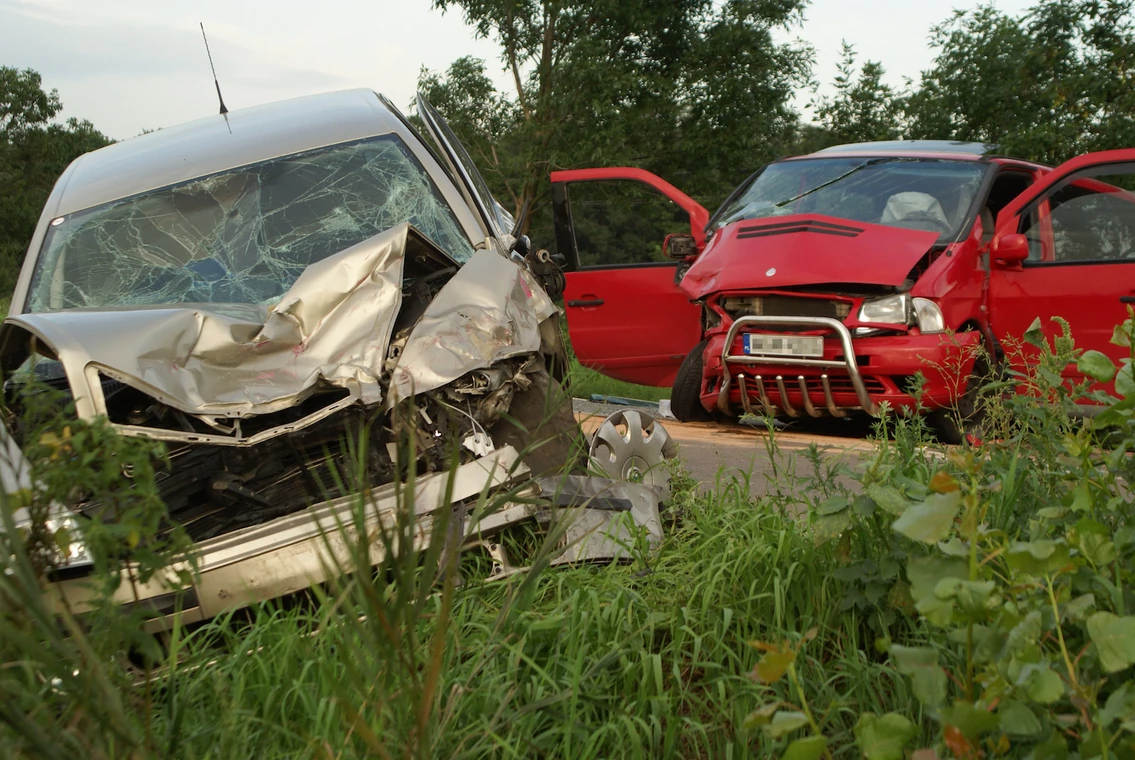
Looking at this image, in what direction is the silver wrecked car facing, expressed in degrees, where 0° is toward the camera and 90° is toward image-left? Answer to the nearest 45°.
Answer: approximately 0°

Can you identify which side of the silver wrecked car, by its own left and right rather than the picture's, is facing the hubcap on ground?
left

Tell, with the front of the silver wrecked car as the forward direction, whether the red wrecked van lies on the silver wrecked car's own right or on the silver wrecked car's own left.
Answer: on the silver wrecked car's own left

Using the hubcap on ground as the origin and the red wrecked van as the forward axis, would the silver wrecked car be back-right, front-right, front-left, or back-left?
back-left
